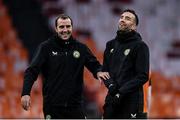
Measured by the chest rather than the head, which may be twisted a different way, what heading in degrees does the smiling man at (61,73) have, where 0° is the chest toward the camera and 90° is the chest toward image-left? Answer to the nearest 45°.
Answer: approximately 0°

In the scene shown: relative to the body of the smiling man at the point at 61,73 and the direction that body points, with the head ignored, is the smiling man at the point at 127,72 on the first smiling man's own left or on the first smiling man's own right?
on the first smiling man's own left

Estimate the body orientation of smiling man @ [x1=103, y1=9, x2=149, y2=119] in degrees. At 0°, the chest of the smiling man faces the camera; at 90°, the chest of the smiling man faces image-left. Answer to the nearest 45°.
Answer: approximately 45°
